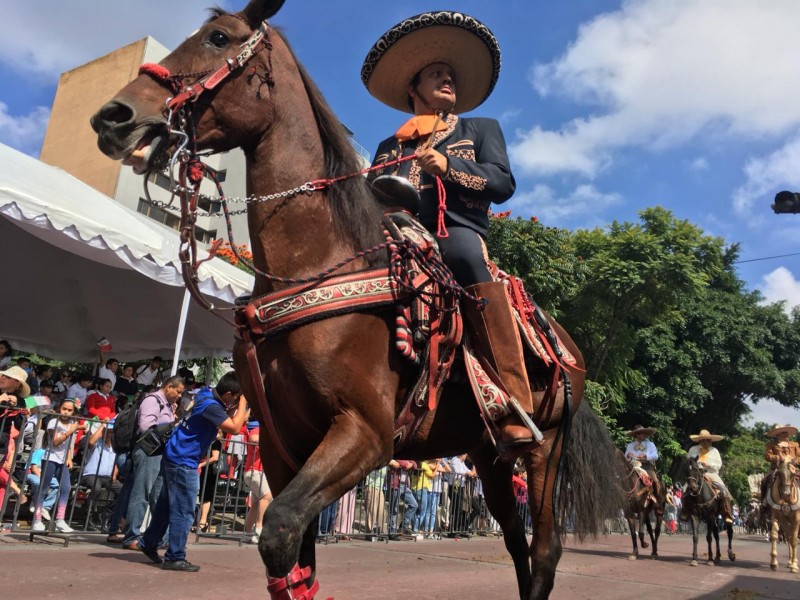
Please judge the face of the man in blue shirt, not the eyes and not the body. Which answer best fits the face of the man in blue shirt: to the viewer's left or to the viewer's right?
to the viewer's right

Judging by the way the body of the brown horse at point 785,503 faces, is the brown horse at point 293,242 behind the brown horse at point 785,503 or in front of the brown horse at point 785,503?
in front

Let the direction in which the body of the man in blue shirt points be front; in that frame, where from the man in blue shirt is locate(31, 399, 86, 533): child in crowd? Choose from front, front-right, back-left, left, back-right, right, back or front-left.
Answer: back-left

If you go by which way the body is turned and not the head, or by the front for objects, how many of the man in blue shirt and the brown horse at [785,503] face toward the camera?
1

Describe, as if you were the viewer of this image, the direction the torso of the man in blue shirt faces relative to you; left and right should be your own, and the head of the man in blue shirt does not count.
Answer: facing to the right of the viewer

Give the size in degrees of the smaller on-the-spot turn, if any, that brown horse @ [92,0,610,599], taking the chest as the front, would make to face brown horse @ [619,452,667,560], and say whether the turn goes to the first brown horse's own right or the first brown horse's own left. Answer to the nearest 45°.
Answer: approximately 180°

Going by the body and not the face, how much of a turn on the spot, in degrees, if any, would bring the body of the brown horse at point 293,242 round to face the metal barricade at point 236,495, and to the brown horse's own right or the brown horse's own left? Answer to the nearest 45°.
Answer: approximately 135° to the brown horse's own right
